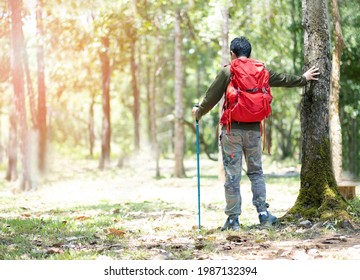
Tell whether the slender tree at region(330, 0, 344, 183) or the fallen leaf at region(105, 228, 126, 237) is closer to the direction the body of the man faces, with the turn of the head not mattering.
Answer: the slender tree

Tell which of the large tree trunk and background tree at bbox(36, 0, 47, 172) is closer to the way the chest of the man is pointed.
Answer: the background tree

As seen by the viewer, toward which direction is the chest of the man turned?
away from the camera

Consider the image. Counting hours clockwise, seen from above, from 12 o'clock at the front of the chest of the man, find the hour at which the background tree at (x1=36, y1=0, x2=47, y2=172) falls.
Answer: The background tree is roughly at 11 o'clock from the man.

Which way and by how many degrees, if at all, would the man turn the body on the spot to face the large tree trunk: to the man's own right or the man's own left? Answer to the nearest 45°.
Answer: approximately 45° to the man's own right

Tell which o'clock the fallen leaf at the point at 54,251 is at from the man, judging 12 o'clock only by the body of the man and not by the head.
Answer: The fallen leaf is roughly at 8 o'clock from the man.

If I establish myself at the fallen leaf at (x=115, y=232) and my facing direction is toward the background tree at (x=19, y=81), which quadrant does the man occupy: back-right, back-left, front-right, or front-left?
back-right

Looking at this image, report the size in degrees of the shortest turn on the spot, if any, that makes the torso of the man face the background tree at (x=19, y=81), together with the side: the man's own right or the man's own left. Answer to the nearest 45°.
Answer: approximately 45° to the man's own left

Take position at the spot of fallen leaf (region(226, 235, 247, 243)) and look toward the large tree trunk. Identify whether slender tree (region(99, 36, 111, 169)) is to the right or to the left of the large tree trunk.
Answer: left

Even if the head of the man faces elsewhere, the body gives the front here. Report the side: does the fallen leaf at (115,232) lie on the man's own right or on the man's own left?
on the man's own left
